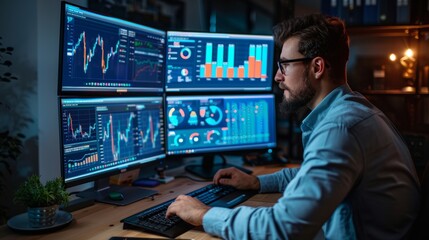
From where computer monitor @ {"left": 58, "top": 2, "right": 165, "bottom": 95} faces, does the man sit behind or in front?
in front

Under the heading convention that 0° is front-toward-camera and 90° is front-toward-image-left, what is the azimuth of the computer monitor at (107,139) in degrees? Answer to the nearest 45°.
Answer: approximately 315°

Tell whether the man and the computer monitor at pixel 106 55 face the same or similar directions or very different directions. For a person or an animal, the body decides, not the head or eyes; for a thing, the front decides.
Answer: very different directions

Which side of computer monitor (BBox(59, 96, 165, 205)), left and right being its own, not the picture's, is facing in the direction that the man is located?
front

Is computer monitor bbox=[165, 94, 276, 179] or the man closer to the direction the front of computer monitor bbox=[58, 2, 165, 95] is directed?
the man

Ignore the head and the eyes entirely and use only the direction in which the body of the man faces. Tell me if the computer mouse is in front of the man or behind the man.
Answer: in front

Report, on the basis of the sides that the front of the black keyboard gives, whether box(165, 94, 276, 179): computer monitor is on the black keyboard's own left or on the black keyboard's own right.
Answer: on the black keyboard's own left

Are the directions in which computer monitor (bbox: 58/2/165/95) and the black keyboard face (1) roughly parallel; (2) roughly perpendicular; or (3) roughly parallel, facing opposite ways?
roughly parallel

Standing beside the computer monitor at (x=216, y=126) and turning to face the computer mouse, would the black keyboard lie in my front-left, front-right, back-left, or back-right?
front-left

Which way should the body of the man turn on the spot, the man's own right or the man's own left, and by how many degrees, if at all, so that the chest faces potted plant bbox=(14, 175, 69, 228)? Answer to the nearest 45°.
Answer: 0° — they already face it

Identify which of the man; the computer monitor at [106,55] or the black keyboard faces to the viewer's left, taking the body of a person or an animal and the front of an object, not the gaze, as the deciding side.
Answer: the man

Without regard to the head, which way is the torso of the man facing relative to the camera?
to the viewer's left

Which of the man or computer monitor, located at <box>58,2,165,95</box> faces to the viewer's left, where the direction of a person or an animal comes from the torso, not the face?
the man

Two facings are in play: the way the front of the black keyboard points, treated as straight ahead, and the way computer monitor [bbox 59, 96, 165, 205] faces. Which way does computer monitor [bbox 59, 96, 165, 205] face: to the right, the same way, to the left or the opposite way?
the same way

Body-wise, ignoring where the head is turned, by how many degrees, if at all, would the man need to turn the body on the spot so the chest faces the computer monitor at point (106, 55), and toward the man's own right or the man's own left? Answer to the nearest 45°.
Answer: approximately 45° to the man's own right

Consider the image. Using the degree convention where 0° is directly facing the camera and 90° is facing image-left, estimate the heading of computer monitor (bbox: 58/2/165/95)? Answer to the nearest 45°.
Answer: approximately 315°
